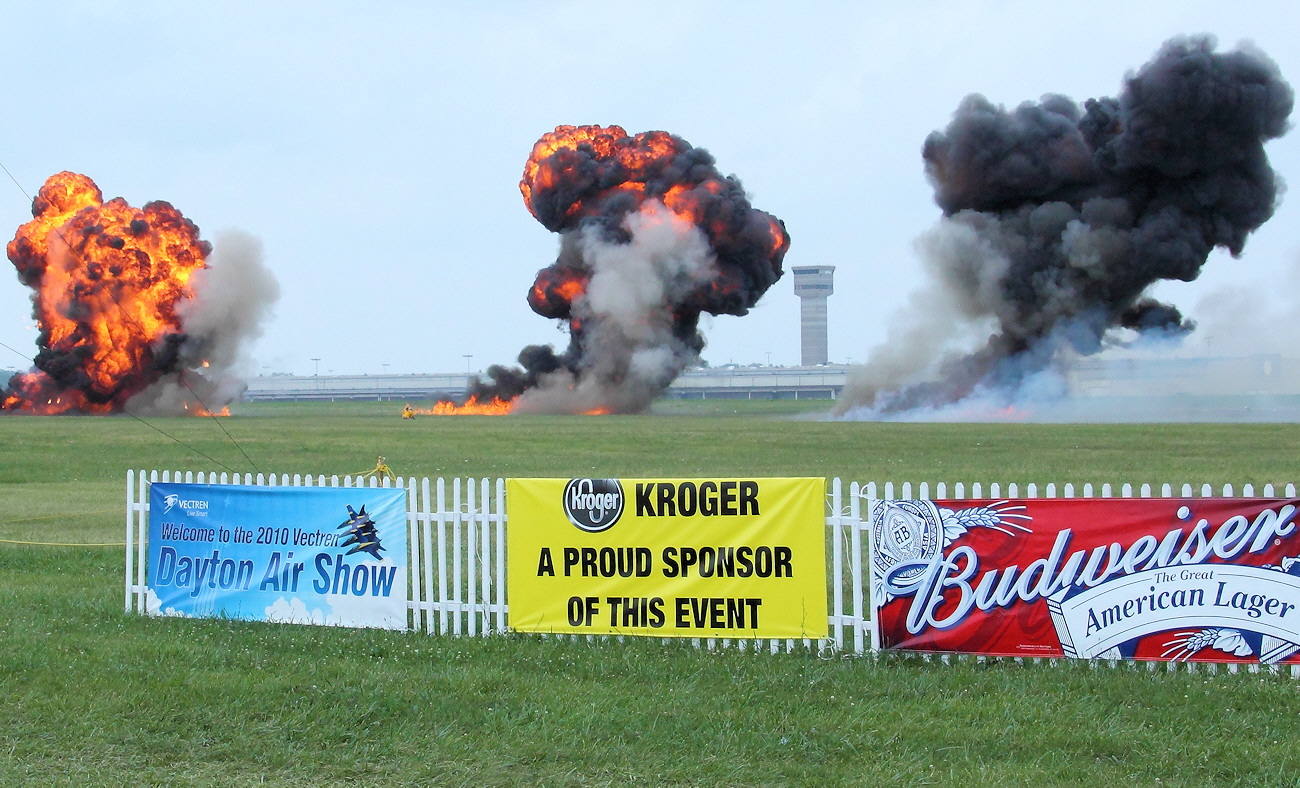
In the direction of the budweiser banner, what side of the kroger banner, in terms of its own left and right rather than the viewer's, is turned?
left

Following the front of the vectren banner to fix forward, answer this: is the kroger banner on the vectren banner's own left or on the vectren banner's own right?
on the vectren banner's own left

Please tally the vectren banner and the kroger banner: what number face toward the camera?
2

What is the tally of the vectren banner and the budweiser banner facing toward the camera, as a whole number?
2

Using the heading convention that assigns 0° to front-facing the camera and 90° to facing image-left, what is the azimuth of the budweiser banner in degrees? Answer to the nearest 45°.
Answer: approximately 0°

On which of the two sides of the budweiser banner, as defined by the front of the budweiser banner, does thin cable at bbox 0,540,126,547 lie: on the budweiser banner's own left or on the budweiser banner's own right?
on the budweiser banner's own right

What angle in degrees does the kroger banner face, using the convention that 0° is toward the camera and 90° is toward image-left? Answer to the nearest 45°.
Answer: approximately 0°

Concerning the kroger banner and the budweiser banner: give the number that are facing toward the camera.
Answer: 2
